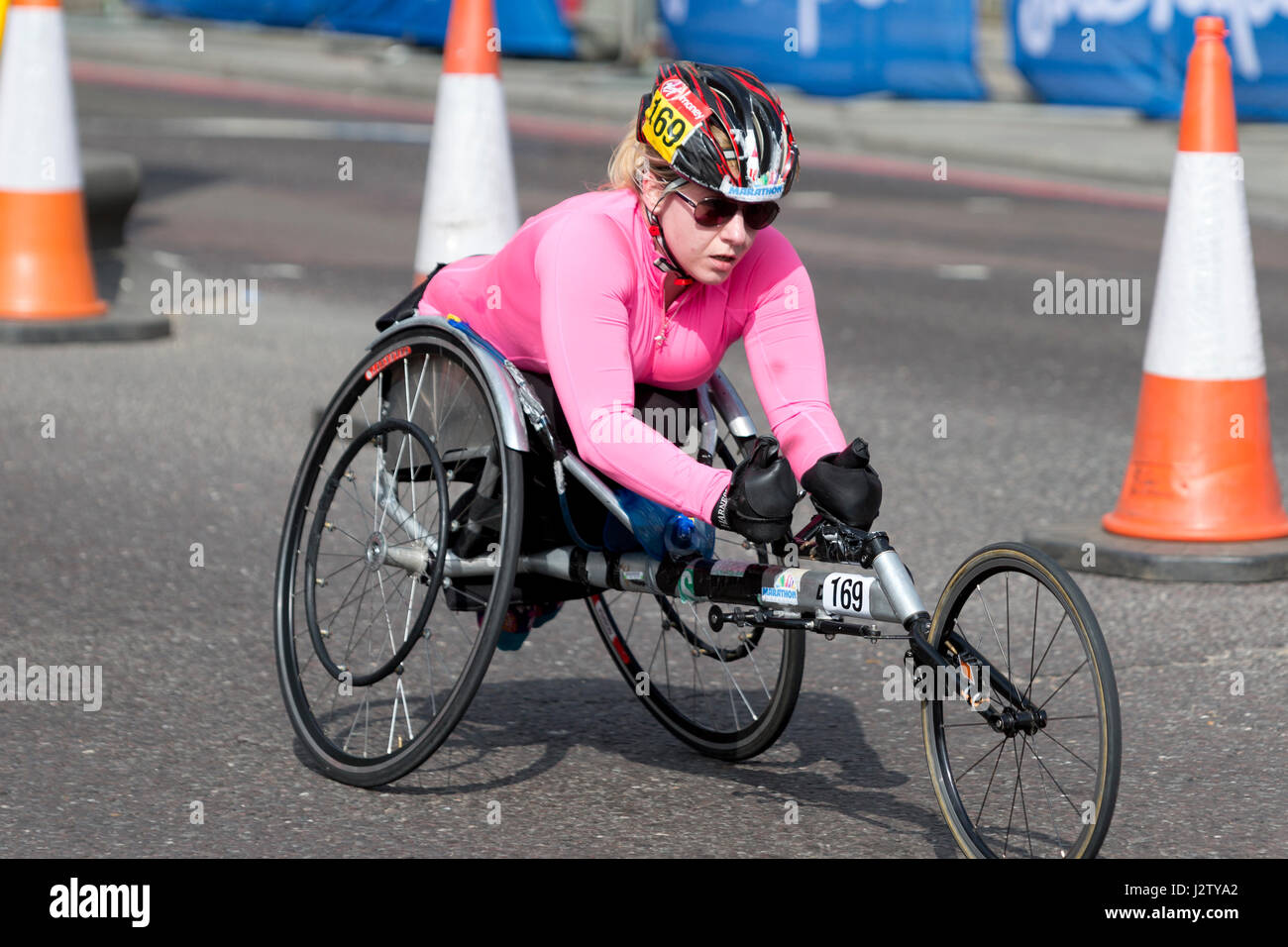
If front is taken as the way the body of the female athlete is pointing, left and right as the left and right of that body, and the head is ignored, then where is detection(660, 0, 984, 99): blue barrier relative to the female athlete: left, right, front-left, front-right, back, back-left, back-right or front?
back-left

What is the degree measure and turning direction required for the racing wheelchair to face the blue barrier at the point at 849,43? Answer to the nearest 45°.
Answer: approximately 135° to its left

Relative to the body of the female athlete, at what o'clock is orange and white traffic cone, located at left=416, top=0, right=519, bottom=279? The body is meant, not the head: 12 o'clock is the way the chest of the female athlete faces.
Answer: The orange and white traffic cone is roughly at 7 o'clock from the female athlete.

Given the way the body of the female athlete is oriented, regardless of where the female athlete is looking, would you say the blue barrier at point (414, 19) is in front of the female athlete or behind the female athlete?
behind

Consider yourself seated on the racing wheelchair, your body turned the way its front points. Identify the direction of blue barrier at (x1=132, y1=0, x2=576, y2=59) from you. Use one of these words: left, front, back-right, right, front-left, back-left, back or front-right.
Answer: back-left

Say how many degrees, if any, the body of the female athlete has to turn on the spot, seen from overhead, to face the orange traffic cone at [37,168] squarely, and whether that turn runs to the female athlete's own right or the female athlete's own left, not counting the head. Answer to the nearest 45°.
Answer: approximately 180°

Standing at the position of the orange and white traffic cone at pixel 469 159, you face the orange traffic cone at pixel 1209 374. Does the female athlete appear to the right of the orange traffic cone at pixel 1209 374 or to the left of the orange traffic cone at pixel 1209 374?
right

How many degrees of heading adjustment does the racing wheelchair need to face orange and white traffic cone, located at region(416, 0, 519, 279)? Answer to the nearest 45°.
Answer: approximately 135° to its left

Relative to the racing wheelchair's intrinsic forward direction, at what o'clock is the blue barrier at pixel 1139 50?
The blue barrier is roughly at 8 o'clock from the racing wheelchair.
